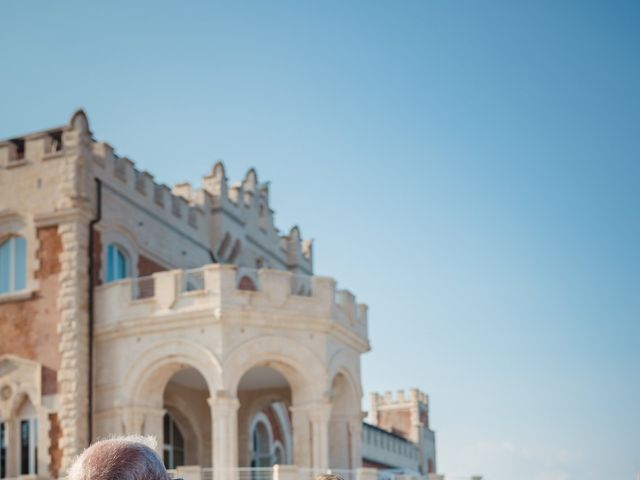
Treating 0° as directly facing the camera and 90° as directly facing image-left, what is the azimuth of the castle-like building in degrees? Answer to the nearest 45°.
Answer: approximately 315°
